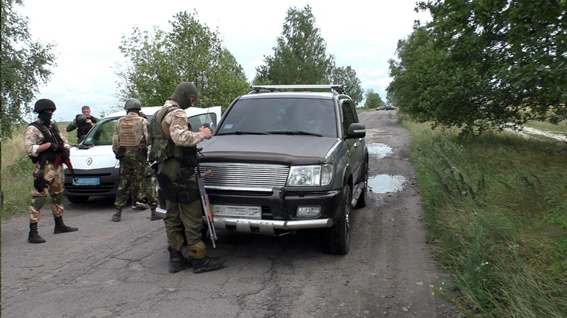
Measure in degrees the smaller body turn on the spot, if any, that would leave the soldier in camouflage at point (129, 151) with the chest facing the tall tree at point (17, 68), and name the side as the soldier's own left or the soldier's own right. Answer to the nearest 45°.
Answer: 0° — they already face it

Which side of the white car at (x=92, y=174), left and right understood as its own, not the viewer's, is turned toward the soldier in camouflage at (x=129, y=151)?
front

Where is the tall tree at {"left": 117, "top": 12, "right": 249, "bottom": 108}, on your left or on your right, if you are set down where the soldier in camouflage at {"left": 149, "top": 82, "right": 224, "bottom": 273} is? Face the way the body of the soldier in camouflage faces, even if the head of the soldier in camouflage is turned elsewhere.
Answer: on your left

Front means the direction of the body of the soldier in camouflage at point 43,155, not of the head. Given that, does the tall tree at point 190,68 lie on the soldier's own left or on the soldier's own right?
on the soldier's own left

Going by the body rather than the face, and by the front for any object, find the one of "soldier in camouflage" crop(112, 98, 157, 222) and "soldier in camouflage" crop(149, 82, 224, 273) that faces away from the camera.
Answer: "soldier in camouflage" crop(112, 98, 157, 222)

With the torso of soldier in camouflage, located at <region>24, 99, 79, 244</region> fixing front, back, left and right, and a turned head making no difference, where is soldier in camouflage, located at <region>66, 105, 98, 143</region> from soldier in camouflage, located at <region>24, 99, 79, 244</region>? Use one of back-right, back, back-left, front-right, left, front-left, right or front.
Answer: back-left

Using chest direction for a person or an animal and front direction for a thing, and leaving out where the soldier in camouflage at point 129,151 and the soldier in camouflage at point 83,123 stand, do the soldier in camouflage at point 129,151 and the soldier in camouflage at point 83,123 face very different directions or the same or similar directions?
very different directions

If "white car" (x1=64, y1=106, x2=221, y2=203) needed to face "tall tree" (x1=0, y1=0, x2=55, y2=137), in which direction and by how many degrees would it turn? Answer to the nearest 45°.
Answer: approximately 135° to its right

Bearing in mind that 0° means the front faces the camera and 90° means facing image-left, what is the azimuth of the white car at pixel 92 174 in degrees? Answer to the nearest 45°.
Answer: approximately 45°

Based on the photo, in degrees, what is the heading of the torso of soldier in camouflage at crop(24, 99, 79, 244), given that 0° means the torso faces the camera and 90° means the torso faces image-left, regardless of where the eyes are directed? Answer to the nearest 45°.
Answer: approximately 315°

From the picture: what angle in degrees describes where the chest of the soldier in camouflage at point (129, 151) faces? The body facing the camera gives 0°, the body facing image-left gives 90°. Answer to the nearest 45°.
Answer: approximately 180°

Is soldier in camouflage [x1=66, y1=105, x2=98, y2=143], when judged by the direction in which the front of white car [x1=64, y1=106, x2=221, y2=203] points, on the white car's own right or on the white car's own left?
on the white car's own right
